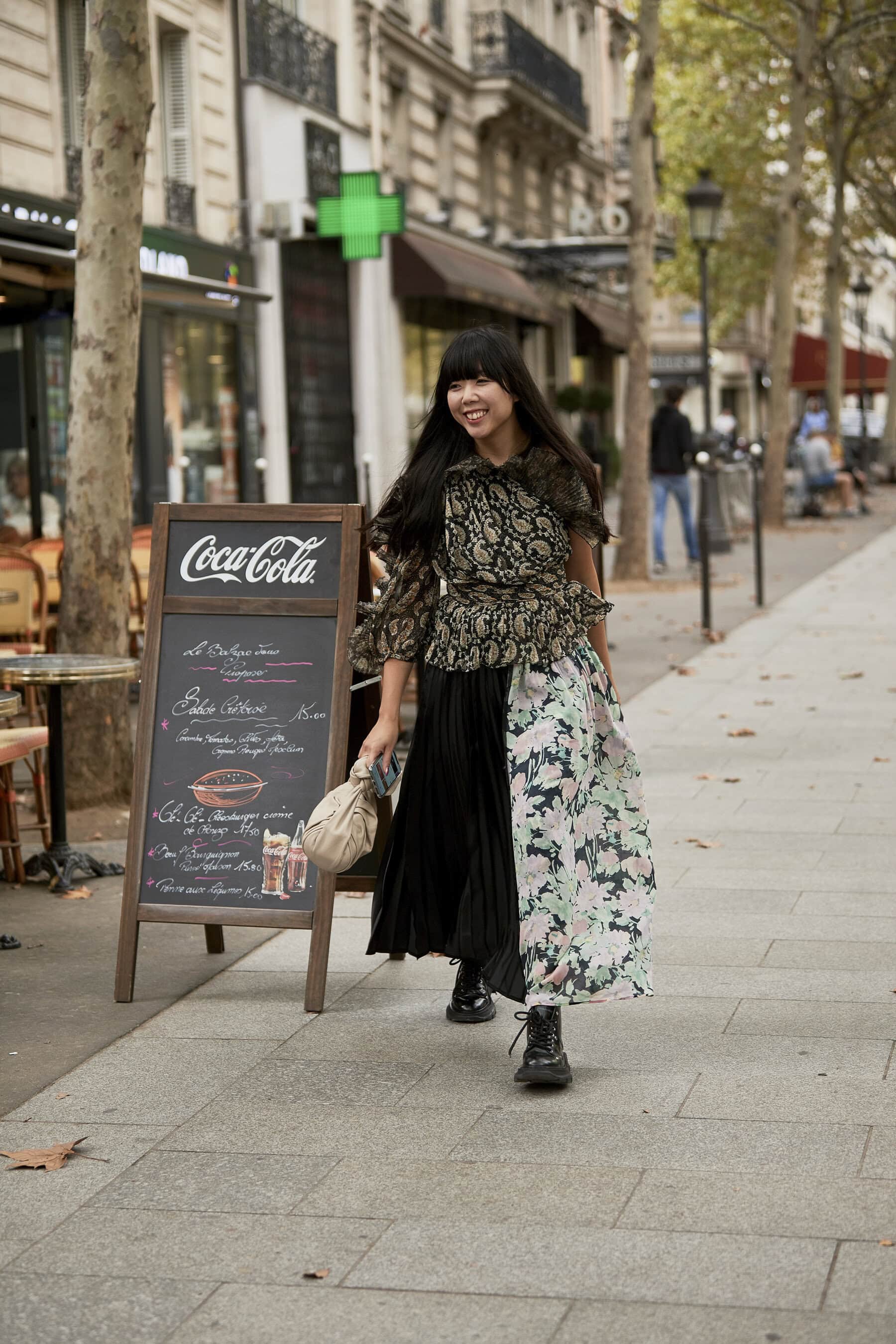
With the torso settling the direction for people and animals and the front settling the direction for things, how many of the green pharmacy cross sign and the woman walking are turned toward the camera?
2

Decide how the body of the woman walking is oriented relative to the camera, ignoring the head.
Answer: toward the camera

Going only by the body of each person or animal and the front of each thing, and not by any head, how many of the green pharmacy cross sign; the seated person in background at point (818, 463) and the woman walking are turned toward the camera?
2

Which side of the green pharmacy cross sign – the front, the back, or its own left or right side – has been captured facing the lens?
front

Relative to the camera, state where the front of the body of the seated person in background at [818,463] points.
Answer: to the viewer's right

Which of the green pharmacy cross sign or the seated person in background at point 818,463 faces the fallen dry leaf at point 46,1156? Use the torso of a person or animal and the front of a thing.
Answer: the green pharmacy cross sign

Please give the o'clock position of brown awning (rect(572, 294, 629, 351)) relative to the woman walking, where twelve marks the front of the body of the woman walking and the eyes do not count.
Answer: The brown awning is roughly at 6 o'clock from the woman walking.

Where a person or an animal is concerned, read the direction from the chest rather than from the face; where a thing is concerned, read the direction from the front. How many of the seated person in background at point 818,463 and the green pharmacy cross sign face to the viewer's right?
1

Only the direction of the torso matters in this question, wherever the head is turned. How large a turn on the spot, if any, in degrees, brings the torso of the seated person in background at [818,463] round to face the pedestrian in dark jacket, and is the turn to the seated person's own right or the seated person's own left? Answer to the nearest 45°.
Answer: approximately 90° to the seated person's own right

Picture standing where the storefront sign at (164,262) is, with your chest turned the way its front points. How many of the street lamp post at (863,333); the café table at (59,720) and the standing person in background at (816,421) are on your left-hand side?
2

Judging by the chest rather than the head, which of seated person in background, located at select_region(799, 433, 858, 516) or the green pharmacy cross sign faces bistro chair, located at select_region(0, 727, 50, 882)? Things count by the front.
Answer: the green pharmacy cross sign

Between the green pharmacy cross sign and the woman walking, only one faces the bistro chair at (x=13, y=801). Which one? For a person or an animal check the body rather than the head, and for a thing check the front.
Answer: the green pharmacy cross sign

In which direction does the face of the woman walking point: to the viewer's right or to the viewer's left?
to the viewer's left

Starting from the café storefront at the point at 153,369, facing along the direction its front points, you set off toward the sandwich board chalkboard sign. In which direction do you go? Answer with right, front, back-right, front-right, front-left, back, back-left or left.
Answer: front-right
